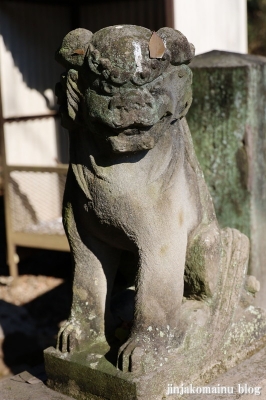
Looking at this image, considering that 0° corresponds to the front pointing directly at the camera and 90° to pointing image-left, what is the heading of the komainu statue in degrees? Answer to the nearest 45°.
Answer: approximately 45°

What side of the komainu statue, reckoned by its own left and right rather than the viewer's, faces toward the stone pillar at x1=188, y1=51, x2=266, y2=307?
back
